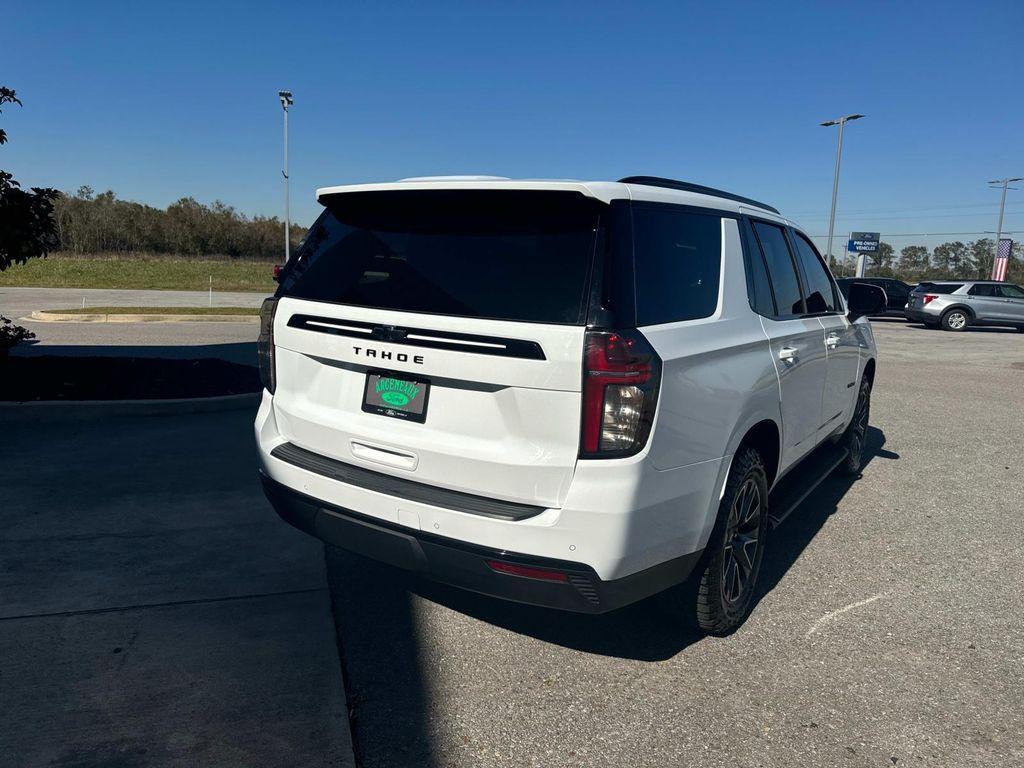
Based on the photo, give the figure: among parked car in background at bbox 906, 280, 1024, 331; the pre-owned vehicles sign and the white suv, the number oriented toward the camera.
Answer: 1

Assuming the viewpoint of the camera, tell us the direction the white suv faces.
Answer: facing away from the viewer and to the right of the viewer

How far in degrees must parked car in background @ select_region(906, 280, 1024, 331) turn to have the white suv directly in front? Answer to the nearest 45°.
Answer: approximately 135° to its right

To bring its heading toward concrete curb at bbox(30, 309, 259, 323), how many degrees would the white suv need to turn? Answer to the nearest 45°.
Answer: approximately 90° to its left

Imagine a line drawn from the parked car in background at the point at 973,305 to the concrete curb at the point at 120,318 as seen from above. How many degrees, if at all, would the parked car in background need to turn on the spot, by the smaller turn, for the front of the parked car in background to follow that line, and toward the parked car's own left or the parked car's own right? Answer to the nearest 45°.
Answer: approximately 180°

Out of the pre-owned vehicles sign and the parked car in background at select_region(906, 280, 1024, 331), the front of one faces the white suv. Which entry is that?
the pre-owned vehicles sign

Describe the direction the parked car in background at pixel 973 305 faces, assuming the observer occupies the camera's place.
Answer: facing away from the viewer and to the right of the viewer

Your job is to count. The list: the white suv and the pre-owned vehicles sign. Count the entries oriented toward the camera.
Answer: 1

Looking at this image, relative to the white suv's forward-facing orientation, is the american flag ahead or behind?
ahead

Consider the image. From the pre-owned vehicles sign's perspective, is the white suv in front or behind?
in front

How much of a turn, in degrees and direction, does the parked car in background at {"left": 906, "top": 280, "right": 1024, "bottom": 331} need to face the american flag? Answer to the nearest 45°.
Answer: approximately 45° to its left

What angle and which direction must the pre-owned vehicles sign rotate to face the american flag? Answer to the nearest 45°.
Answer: approximately 135° to its left

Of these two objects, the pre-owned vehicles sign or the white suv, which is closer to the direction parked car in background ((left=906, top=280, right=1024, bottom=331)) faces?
the pre-owned vehicles sign
